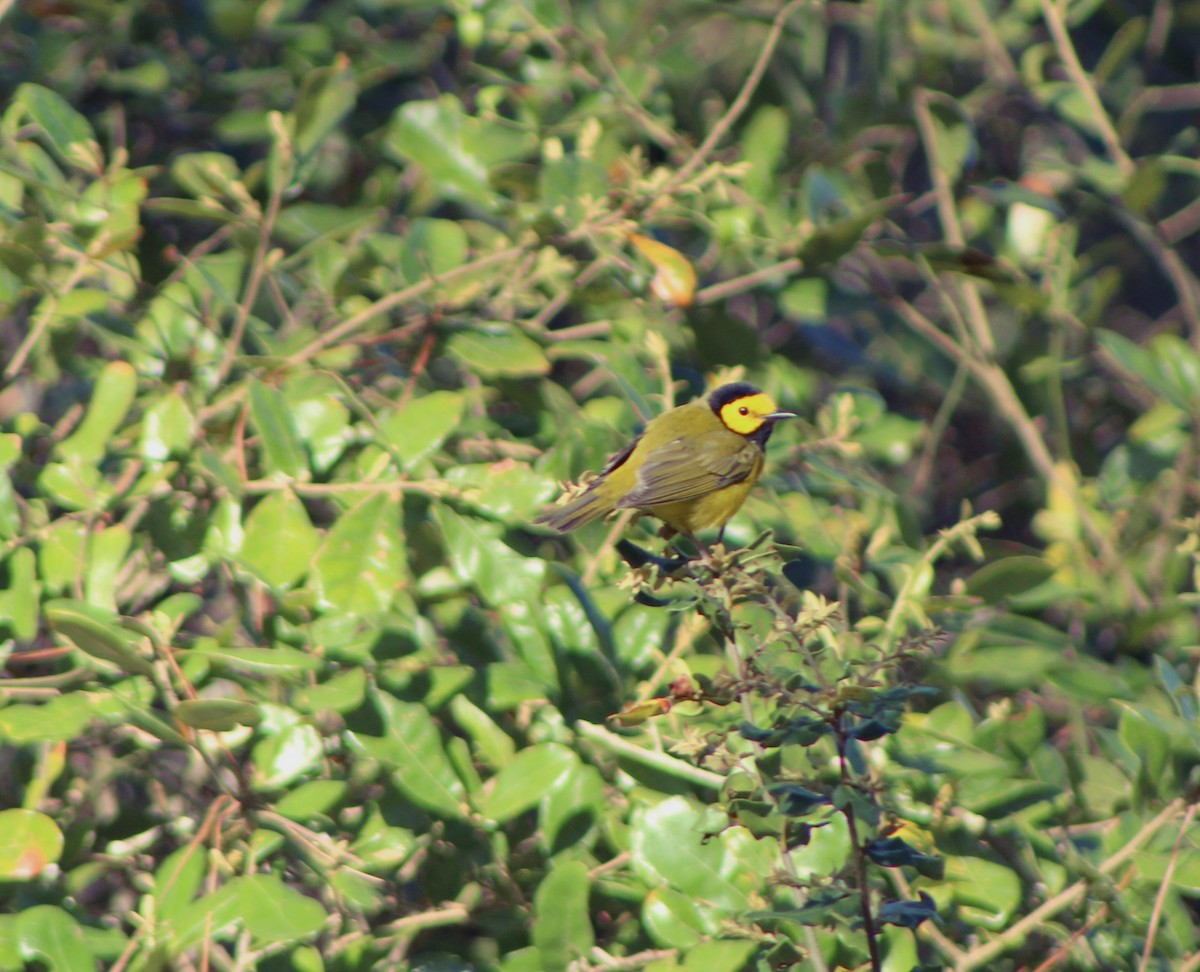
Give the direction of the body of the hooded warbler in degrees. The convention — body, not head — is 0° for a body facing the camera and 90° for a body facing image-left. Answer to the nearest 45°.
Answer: approximately 270°

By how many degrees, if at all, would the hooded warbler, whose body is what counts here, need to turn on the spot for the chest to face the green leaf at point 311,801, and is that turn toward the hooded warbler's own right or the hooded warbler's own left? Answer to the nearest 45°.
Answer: approximately 135° to the hooded warbler's own right

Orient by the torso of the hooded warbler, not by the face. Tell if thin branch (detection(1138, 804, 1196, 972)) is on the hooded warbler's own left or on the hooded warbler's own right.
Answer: on the hooded warbler's own right

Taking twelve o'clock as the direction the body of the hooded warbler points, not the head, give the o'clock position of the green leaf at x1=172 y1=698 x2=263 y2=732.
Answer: The green leaf is roughly at 4 o'clock from the hooded warbler.

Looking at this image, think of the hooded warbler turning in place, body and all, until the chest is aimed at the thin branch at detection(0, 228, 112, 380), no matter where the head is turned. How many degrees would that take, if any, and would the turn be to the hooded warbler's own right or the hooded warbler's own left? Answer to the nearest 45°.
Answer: approximately 180°

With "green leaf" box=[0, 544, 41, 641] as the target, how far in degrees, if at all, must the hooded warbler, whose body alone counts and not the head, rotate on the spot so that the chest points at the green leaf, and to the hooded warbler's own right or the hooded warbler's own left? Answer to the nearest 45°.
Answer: approximately 135° to the hooded warbler's own right
